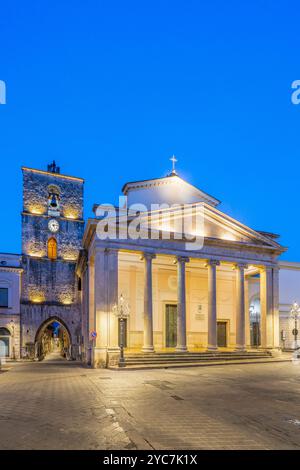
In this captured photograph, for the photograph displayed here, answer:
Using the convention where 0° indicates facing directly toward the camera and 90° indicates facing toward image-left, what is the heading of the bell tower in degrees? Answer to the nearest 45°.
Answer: approximately 0°
